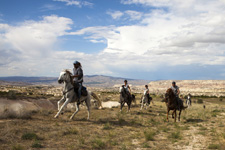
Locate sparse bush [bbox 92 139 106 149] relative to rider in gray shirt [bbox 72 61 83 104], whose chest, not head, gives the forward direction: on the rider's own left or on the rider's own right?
on the rider's own left

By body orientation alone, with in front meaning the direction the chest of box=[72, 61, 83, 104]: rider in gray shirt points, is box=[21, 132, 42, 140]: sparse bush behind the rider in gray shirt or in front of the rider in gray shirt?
in front

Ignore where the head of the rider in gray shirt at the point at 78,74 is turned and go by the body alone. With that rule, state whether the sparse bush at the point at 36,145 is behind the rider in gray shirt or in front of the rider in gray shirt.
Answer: in front

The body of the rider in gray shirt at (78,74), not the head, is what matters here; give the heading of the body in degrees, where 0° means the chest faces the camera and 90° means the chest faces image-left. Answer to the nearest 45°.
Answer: approximately 45°
